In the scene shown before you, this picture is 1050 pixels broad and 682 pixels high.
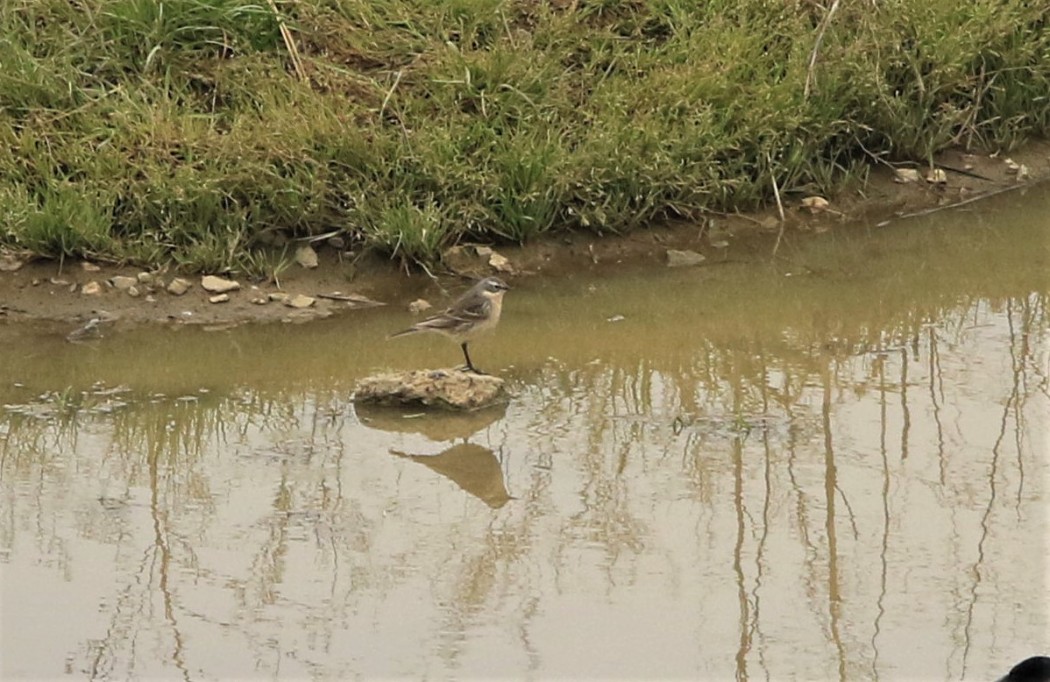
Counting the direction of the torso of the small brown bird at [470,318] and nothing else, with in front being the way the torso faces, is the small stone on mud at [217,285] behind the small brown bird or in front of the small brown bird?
behind

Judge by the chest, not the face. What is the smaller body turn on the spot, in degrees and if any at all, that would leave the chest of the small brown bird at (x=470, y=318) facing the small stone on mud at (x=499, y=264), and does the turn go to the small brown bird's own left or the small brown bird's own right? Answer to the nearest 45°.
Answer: approximately 90° to the small brown bird's own left

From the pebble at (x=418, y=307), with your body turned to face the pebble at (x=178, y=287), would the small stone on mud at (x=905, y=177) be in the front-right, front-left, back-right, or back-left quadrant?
back-right

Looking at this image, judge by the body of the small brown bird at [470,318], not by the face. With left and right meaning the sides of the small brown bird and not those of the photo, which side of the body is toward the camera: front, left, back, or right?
right

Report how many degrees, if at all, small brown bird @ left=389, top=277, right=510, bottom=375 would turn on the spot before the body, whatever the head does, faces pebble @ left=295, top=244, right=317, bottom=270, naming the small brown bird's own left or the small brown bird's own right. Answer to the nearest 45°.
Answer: approximately 135° to the small brown bird's own left

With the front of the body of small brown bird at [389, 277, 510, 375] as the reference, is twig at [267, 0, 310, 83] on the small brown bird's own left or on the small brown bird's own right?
on the small brown bird's own left

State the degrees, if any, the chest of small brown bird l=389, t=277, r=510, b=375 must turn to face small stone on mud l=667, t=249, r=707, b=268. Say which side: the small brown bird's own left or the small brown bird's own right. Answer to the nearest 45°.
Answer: approximately 45° to the small brown bird's own left

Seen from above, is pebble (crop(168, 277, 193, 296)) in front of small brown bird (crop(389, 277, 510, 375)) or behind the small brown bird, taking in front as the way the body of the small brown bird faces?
behind
